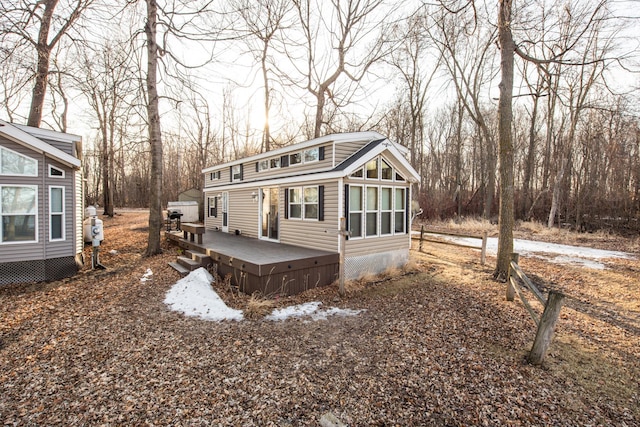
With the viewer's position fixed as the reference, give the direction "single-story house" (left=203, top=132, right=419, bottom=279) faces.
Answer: facing the viewer and to the left of the viewer

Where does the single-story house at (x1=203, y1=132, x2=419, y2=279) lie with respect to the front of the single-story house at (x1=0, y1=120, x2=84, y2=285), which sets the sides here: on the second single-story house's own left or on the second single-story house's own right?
on the second single-story house's own left

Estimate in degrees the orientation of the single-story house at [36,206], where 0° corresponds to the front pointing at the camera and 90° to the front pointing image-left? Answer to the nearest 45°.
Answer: approximately 0°

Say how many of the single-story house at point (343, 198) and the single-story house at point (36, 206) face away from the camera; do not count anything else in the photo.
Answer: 0
